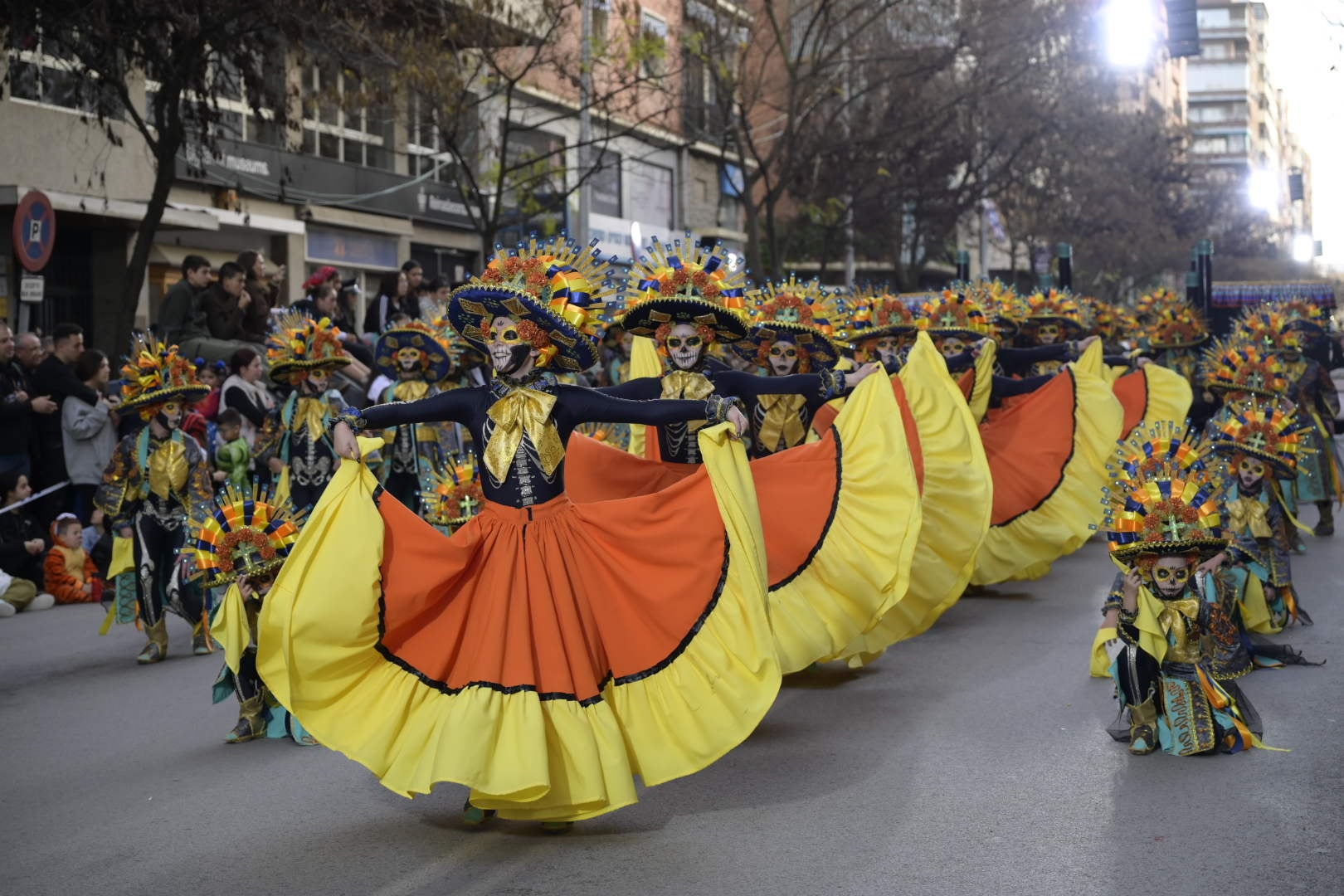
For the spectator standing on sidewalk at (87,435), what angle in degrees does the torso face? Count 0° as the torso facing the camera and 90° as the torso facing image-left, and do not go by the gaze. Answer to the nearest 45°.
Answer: approximately 270°

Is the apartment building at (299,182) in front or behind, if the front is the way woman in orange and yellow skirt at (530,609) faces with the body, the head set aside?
behind

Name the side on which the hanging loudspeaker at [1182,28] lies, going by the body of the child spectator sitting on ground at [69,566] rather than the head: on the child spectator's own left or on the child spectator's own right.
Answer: on the child spectator's own left

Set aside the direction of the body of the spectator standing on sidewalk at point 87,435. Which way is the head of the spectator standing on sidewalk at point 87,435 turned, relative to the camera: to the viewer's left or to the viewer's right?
to the viewer's right

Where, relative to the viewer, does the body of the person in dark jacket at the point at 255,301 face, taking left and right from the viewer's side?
facing to the right of the viewer

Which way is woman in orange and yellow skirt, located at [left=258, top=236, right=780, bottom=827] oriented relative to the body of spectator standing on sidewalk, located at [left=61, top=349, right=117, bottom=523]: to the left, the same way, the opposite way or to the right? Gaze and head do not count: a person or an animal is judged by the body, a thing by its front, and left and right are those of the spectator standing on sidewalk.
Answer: to the right

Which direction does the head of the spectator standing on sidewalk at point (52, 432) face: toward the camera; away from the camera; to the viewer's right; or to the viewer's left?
to the viewer's right

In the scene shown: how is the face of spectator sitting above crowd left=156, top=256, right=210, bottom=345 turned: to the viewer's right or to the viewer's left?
to the viewer's right
